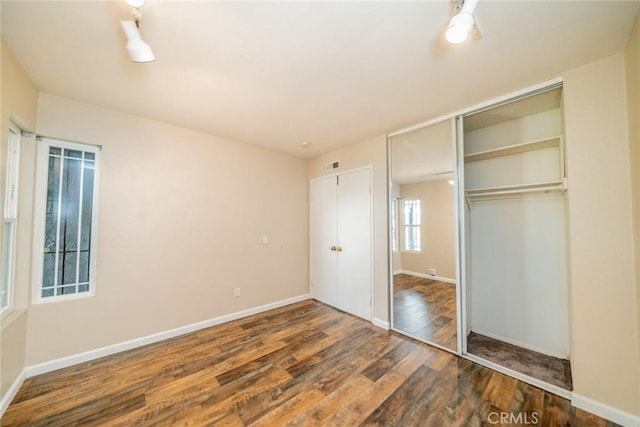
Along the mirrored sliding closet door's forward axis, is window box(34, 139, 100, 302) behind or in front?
in front

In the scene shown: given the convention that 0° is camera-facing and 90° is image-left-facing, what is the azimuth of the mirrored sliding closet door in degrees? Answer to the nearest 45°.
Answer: approximately 45°

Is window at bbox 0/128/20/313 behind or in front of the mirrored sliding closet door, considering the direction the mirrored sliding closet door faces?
in front

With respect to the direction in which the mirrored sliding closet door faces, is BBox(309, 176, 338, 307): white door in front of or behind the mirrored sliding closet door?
in front

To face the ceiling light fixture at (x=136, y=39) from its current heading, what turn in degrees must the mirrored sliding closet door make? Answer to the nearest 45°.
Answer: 0° — it already faces it
